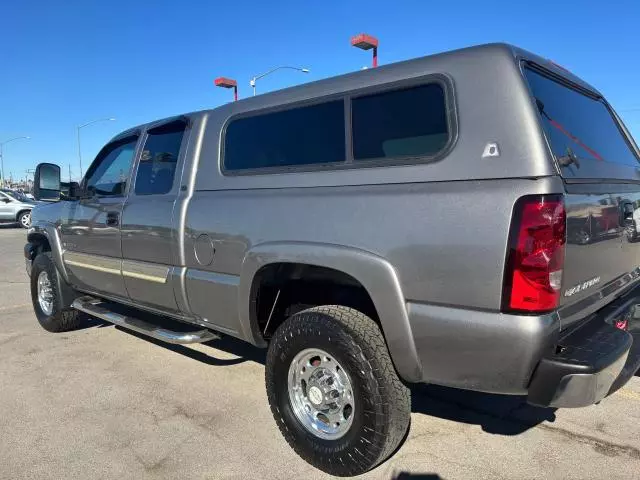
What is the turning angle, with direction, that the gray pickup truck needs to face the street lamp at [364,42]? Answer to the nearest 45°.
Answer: approximately 45° to its right

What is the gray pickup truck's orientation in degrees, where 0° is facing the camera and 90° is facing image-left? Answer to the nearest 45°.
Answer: approximately 135°
